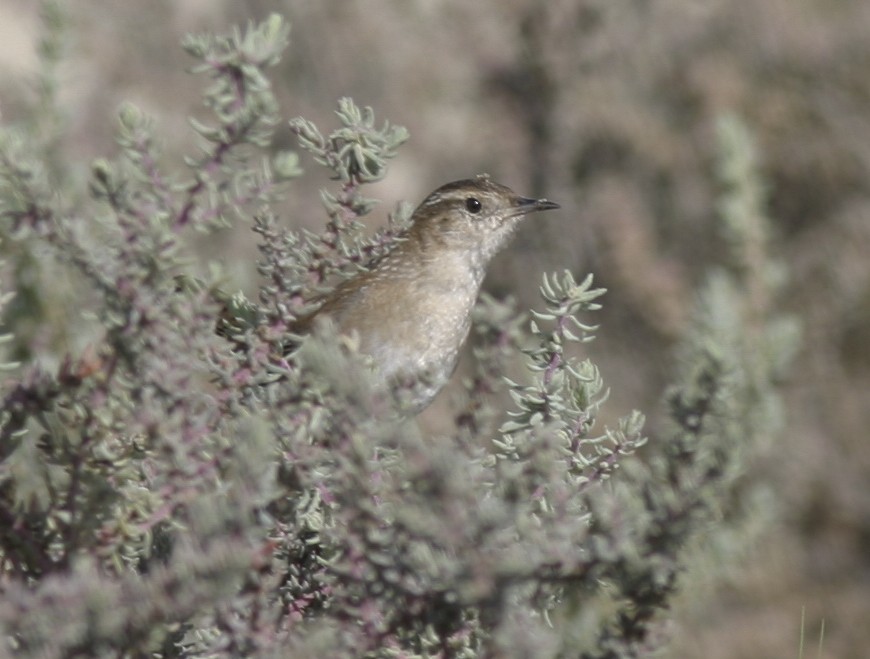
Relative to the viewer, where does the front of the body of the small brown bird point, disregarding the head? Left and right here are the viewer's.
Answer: facing to the right of the viewer
